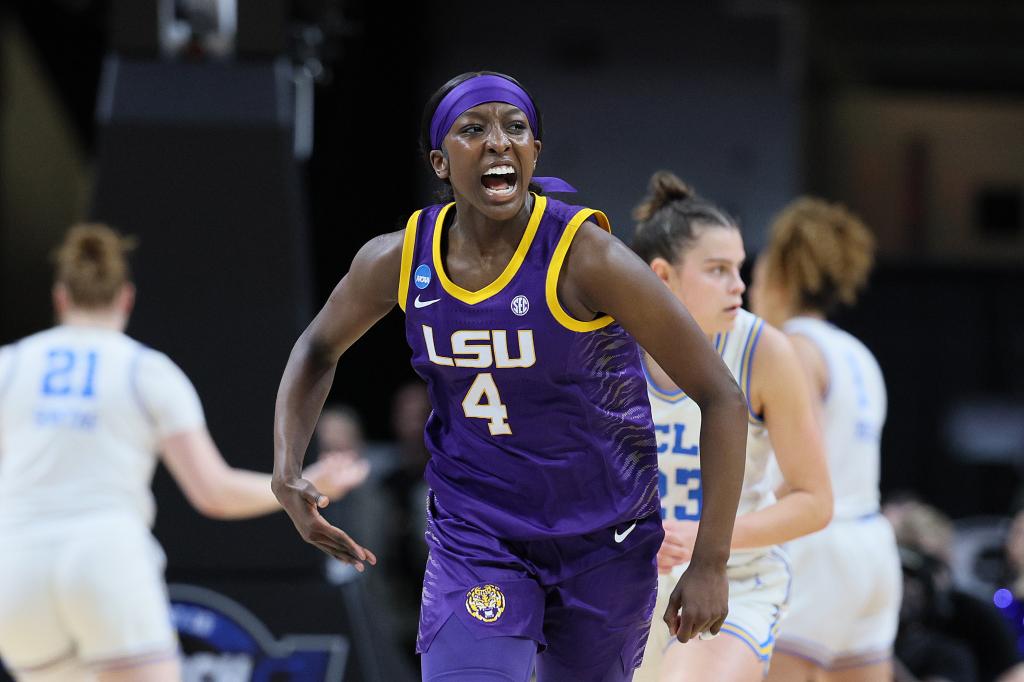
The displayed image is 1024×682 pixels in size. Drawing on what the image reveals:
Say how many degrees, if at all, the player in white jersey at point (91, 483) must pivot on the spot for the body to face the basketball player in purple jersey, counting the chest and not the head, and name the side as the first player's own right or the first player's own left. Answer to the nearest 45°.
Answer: approximately 135° to the first player's own right

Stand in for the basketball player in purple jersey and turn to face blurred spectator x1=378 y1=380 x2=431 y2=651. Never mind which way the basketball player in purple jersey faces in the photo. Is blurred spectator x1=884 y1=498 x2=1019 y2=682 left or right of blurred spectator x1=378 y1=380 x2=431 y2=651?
right

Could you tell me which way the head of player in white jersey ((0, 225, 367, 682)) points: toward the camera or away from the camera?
away from the camera

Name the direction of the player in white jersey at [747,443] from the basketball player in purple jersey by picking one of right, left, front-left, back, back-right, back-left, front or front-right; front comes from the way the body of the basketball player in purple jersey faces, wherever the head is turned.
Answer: back

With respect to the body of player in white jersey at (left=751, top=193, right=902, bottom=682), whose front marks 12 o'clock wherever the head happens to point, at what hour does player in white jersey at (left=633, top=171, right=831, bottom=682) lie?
player in white jersey at (left=633, top=171, right=831, bottom=682) is roughly at 8 o'clock from player in white jersey at (left=751, top=193, right=902, bottom=682).

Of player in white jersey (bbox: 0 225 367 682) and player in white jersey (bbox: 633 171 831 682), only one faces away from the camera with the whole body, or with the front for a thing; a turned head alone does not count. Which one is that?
player in white jersey (bbox: 0 225 367 682)

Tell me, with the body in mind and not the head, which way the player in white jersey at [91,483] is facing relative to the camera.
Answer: away from the camera

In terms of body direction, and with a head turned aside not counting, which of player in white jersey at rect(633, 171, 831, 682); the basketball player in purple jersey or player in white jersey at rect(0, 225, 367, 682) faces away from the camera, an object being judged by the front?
player in white jersey at rect(0, 225, 367, 682)

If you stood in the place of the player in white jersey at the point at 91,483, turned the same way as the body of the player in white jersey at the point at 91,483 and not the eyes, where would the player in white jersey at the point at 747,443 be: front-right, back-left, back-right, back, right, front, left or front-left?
back-right

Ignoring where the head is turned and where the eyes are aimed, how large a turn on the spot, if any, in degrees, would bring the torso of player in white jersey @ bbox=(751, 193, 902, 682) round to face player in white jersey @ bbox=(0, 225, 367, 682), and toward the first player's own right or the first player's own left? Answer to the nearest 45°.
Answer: approximately 45° to the first player's own left
